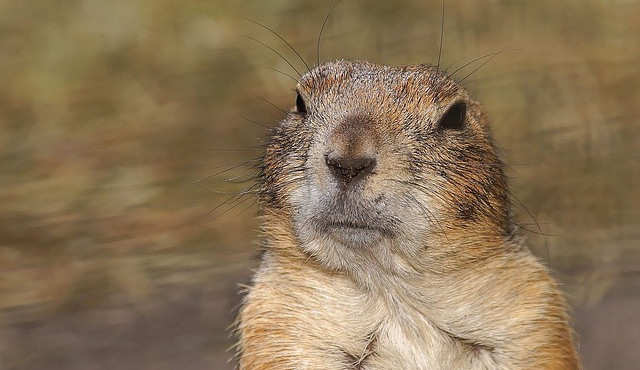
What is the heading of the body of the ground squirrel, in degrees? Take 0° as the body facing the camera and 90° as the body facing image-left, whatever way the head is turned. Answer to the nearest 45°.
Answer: approximately 0°
